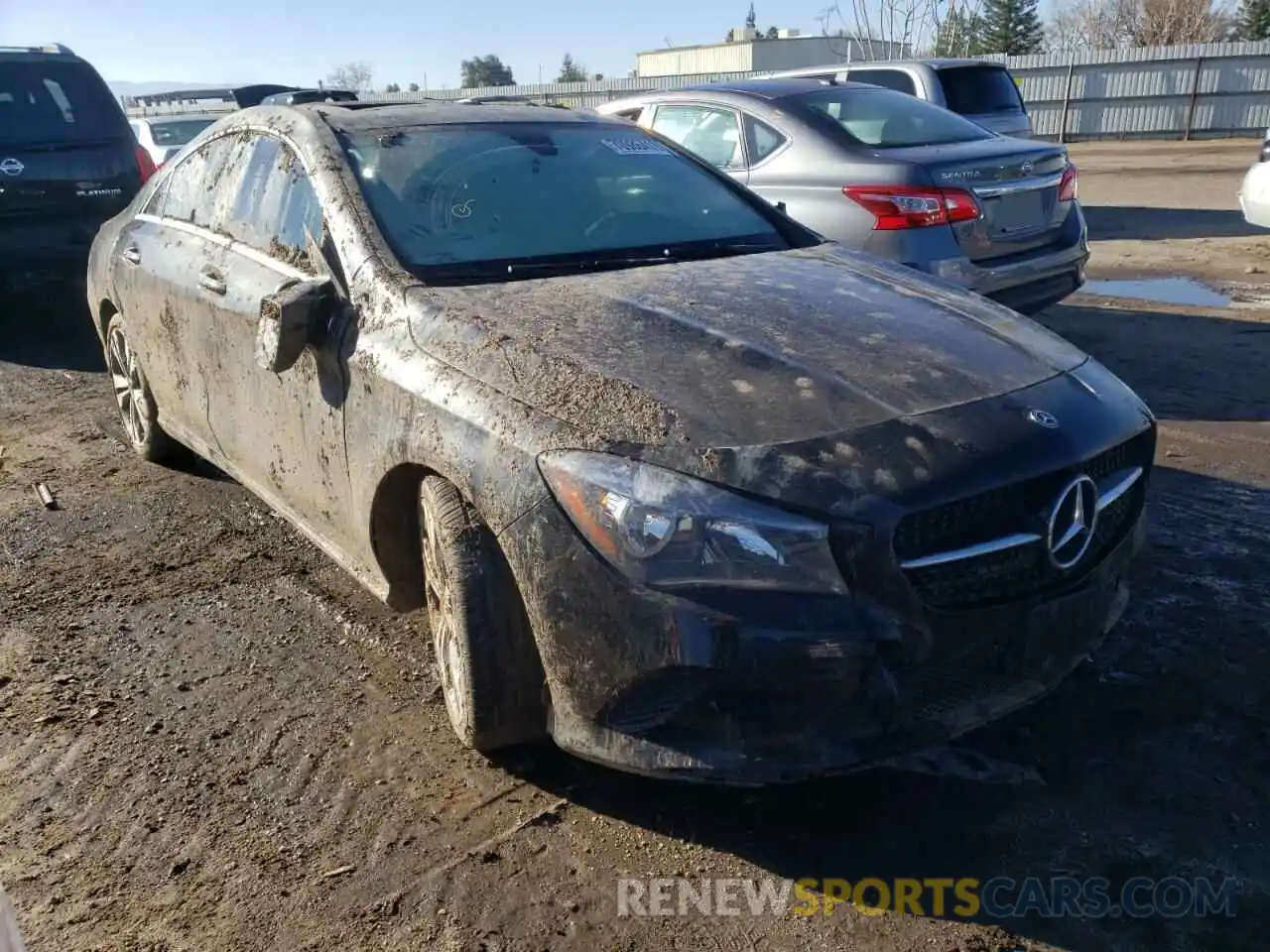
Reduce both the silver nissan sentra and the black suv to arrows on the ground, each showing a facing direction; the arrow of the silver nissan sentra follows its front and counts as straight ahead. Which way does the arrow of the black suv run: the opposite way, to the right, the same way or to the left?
the same way

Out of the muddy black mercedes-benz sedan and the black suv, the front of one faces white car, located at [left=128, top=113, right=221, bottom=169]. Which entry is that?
the black suv

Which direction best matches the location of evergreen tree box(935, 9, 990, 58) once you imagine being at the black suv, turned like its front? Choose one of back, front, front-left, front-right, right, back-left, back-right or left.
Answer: front-right

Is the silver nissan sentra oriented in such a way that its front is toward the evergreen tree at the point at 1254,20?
no

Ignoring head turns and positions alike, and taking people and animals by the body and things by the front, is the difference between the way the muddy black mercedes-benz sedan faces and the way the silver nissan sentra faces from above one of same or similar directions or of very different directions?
very different directions

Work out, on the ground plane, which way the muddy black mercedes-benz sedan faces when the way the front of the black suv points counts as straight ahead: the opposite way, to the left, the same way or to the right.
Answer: the opposite way

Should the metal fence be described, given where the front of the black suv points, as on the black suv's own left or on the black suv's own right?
on the black suv's own right

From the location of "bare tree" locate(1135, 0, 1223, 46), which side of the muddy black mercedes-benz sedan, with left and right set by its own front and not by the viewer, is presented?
left

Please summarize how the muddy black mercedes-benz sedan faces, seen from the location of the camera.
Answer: facing the viewer and to the right of the viewer

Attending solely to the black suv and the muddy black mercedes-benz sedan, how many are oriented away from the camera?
1

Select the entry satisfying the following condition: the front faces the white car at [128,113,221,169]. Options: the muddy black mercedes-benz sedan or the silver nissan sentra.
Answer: the silver nissan sentra

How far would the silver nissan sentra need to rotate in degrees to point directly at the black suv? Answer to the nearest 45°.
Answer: approximately 45° to its left

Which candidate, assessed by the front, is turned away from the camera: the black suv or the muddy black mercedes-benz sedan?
the black suv

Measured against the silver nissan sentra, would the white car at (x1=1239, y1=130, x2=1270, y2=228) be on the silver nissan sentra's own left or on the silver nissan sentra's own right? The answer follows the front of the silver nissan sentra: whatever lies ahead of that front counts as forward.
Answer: on the silver nissan sentra's own right

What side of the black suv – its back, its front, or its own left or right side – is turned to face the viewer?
back

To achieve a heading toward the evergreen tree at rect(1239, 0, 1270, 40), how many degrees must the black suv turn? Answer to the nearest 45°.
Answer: approximately 45° to its right

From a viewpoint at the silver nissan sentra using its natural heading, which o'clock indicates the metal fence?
The metal fence is roughly at 2 o'clock from the silver nissan sentra.

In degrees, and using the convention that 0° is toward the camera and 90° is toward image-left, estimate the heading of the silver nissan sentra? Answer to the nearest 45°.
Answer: approximately 135°

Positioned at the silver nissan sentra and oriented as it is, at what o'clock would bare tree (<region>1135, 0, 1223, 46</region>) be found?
The bare tree is roughly at 2 o'clock from the silver nissan sentra.

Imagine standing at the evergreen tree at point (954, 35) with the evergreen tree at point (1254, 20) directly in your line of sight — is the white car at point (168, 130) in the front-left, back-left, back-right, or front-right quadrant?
back-right
